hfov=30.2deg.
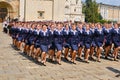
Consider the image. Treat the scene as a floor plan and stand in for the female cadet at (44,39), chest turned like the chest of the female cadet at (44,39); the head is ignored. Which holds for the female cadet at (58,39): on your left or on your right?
on your left

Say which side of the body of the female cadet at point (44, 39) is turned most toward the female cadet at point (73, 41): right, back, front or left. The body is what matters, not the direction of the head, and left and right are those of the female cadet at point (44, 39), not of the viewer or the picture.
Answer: left

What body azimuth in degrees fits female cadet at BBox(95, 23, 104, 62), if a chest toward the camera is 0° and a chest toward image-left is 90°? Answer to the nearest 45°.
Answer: approximately 0°

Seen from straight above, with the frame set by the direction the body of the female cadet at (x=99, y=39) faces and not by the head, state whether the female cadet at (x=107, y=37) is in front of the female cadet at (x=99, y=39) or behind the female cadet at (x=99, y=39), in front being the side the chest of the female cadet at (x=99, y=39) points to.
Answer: behind

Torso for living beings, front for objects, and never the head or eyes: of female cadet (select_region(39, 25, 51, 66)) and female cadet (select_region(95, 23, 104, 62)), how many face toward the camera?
2

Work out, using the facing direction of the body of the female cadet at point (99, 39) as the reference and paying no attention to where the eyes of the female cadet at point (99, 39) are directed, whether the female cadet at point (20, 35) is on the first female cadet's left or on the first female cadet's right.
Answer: on the first female cadet's right
